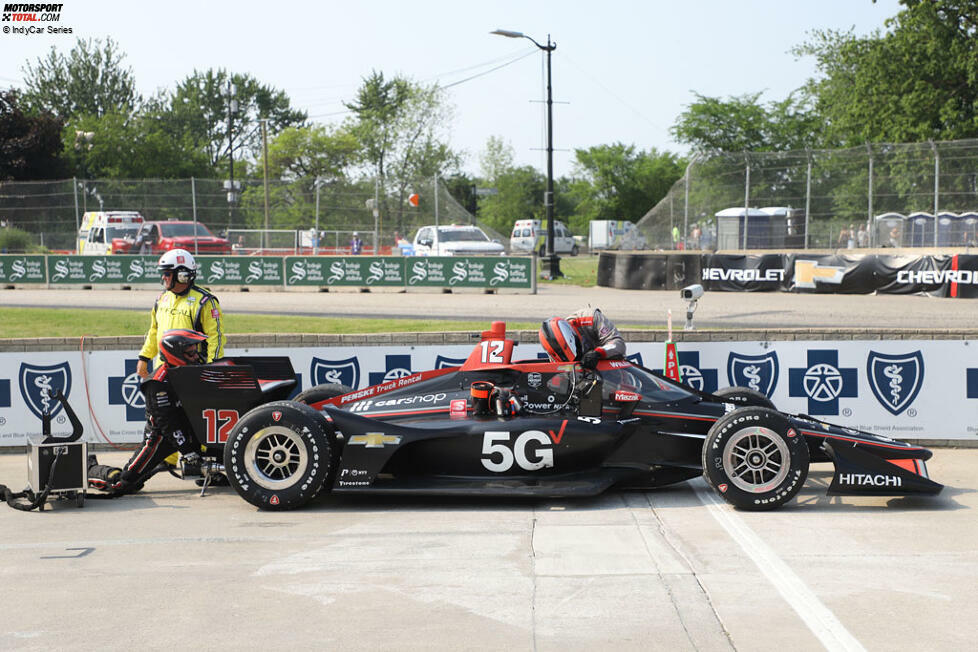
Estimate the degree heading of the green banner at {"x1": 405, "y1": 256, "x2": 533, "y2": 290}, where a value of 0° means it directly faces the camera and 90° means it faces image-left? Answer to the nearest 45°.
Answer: approximately 0°

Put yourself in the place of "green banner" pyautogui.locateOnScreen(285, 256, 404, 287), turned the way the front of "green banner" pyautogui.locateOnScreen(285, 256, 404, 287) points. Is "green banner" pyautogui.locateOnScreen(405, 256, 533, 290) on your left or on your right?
on your left

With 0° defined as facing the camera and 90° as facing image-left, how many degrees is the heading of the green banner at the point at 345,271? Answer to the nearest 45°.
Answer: approximately 0°

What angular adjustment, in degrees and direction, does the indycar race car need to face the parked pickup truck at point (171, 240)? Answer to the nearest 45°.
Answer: approximately 135° to its left

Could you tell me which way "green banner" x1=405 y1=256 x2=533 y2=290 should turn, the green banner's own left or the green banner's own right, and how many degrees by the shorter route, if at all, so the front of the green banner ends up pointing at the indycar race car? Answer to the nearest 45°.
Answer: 0° — it already faces it

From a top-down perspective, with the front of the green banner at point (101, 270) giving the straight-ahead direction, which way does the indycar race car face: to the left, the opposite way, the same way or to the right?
to the left

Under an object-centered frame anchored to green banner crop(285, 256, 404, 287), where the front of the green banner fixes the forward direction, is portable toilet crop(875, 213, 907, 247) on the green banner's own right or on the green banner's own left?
on the green banner's own left

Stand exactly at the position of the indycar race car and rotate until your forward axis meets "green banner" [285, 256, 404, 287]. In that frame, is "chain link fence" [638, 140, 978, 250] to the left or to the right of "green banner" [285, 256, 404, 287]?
right

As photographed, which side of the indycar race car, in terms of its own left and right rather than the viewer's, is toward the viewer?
right

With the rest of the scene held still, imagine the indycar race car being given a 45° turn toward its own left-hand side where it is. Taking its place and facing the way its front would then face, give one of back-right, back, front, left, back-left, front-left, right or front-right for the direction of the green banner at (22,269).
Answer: left
